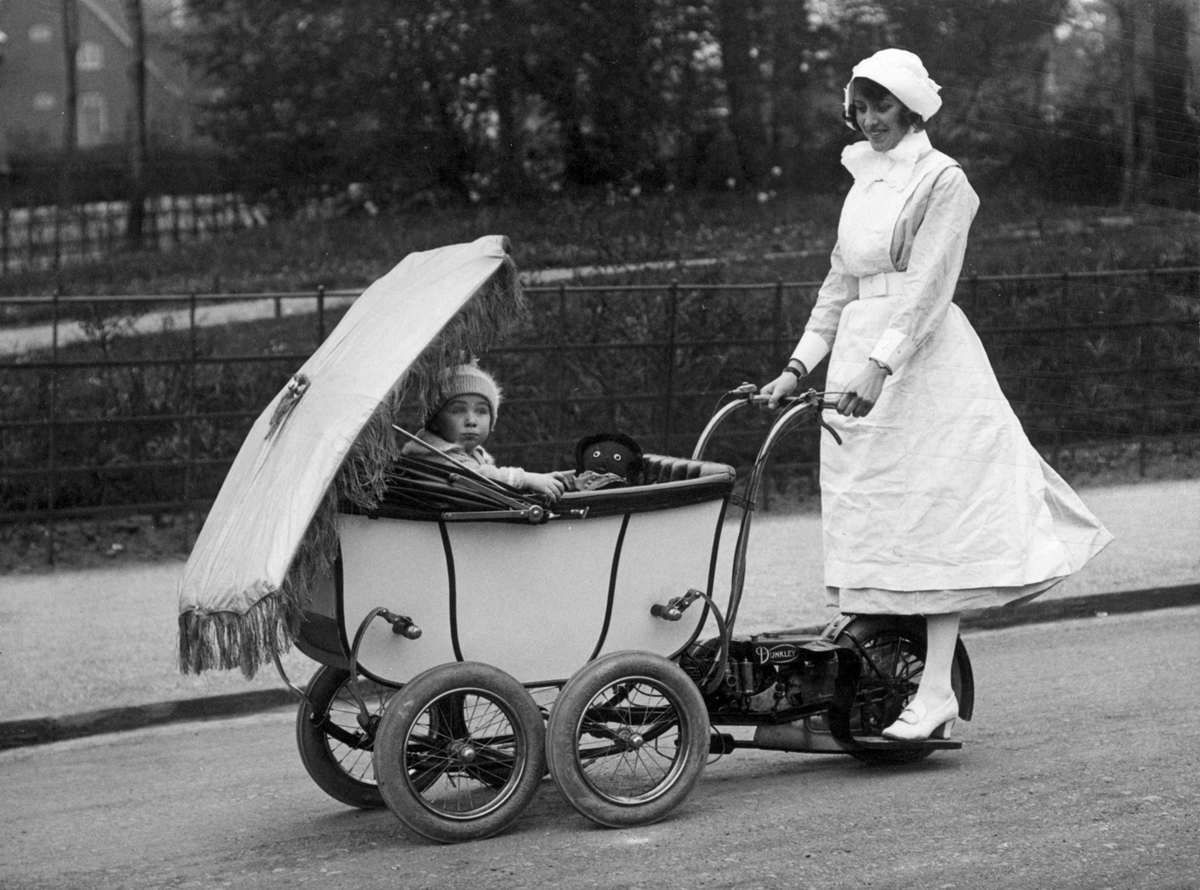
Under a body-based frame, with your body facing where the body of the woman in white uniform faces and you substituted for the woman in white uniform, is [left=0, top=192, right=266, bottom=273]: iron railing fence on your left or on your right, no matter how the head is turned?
on your right

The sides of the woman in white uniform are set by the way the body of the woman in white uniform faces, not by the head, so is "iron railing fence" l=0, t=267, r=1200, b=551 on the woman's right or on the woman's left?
on the woman's right

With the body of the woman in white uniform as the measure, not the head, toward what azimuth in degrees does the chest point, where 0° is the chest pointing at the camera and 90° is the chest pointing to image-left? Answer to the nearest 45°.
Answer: approximately 45°

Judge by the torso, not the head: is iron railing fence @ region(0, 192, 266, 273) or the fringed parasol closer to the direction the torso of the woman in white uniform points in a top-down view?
the fringed parasol

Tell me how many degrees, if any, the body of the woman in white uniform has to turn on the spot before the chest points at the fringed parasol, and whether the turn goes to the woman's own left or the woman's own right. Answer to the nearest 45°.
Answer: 0° — they already face it

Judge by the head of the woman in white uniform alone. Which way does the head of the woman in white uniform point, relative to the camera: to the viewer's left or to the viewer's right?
to the viewer's left

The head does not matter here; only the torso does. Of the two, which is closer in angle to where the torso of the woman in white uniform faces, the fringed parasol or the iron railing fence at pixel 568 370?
the fringed parasol

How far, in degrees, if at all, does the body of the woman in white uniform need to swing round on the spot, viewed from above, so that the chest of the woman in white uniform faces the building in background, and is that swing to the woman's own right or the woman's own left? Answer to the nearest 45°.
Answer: approximately 90° to the woman's own right

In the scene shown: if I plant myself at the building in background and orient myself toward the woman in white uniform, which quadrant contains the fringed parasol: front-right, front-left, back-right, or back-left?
front-right
